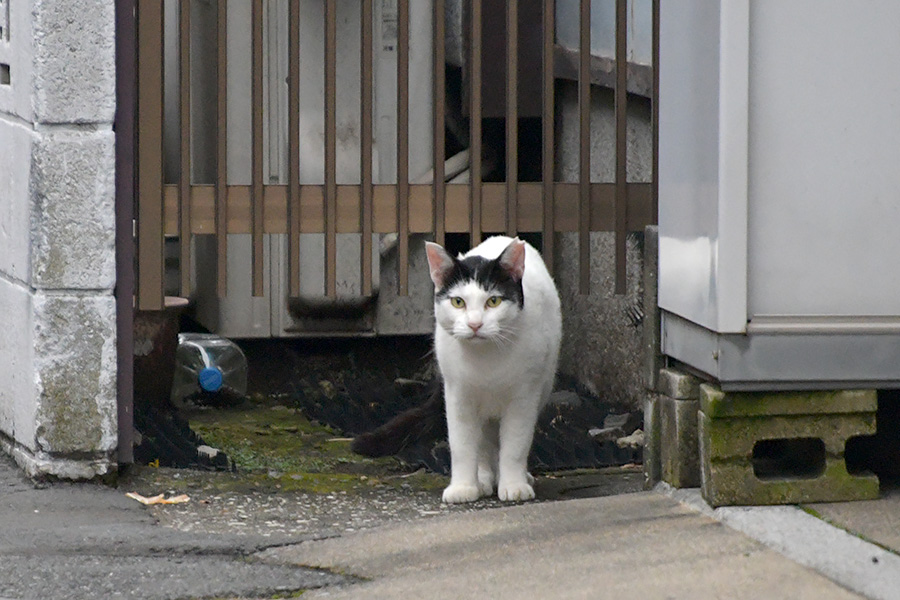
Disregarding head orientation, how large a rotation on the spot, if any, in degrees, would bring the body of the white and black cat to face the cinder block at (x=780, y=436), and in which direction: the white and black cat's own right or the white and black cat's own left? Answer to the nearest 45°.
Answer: approximately 45° to the white and black cat's own left

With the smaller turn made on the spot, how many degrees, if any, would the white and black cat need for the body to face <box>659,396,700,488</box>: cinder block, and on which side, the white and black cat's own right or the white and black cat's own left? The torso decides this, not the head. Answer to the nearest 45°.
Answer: approximately 45° to the white and black cat's own left

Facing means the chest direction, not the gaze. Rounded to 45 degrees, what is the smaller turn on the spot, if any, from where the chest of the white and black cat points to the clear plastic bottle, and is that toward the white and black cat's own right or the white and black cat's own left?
approximately 135° to the white and black cat's own right

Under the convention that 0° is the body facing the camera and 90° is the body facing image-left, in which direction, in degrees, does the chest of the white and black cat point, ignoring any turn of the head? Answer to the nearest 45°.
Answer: approximately 0°

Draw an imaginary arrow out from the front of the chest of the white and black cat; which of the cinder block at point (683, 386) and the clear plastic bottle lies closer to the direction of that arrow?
the cinder block

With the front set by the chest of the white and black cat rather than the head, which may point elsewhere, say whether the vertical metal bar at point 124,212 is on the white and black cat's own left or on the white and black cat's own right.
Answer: on the white and black cat's own right
